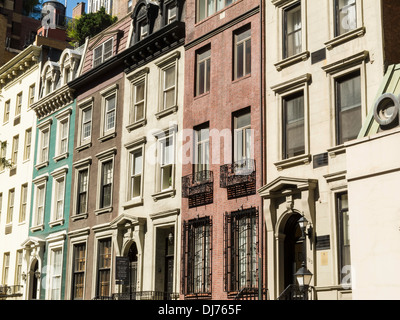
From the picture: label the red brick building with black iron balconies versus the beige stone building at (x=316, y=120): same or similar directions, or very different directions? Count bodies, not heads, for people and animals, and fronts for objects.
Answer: same or similar directions
